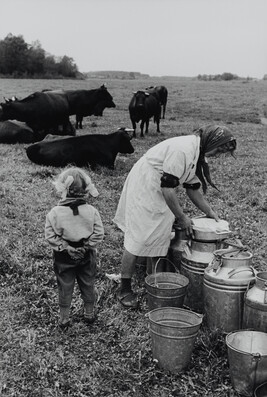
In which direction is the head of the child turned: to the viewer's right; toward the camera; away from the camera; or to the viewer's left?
away from the camera

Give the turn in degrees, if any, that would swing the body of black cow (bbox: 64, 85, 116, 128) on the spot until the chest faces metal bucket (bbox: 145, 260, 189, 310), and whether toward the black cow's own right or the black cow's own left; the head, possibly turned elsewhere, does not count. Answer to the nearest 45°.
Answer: approximately 90° to the black cow's own right

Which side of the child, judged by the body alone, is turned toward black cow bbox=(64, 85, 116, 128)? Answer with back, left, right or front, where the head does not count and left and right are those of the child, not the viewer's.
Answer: front

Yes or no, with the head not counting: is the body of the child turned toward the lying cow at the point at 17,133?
yes

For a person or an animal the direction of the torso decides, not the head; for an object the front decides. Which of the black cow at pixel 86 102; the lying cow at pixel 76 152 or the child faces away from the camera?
the child

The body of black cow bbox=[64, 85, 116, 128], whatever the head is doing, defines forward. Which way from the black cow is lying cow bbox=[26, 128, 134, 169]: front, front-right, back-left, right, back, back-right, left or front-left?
right

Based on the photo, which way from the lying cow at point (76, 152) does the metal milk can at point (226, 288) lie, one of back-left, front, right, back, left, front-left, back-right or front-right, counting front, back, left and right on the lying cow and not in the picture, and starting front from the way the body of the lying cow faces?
right

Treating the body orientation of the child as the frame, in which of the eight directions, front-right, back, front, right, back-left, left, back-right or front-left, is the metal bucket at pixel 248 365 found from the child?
back-right

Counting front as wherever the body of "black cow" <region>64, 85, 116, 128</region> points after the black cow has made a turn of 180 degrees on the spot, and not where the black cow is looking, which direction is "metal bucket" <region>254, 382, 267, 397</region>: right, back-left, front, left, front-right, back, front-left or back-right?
left

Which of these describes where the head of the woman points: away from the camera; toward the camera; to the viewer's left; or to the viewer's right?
to the viewer's right

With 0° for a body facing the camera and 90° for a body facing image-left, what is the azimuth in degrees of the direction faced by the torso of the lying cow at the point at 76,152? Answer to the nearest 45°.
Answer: approximately 270°

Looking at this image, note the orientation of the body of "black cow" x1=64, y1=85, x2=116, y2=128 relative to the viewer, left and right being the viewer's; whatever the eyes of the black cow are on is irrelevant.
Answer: facing to the right of the viewer

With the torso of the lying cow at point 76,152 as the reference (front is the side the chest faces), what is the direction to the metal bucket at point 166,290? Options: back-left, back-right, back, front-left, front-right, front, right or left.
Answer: right

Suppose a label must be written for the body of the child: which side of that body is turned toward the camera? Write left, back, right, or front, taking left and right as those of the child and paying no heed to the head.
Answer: back

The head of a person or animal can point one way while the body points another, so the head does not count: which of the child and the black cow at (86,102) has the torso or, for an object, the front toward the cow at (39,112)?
the child
